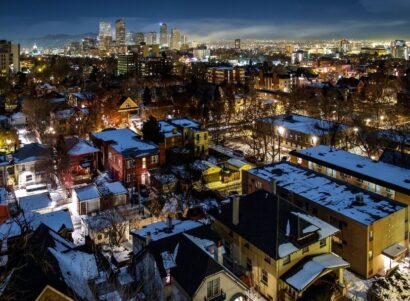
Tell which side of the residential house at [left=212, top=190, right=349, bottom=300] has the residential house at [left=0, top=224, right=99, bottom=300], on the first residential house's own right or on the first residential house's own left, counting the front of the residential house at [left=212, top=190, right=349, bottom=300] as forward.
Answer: on the first residential house's own right

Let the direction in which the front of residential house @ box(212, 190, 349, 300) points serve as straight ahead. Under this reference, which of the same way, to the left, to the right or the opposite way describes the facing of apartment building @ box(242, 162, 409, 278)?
the same way

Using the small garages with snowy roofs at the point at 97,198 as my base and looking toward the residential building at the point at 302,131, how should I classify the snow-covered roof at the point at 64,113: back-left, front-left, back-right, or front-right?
front-left

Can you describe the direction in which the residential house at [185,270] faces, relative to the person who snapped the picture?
facing the viewer and to the right of the viewer

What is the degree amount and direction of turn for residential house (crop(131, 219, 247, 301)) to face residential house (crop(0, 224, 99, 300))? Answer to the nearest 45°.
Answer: approximately 90° to its right

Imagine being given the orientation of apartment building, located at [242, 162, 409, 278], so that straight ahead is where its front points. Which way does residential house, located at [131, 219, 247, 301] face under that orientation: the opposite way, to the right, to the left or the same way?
the same way

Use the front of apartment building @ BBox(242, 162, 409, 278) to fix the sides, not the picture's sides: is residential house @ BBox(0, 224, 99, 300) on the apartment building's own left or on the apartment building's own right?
on the apartment building's own right

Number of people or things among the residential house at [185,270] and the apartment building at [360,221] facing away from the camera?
0
